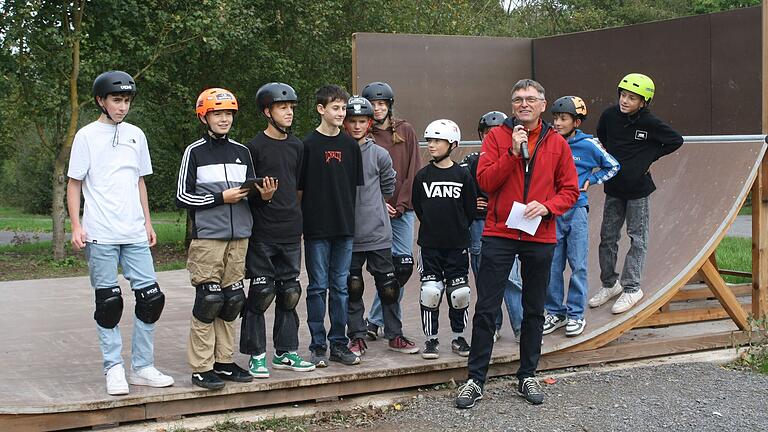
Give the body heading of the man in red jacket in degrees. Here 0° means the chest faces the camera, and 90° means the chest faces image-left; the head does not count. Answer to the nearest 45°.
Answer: approximately 0°

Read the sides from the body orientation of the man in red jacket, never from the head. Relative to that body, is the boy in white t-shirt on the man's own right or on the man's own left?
on the man's own right
